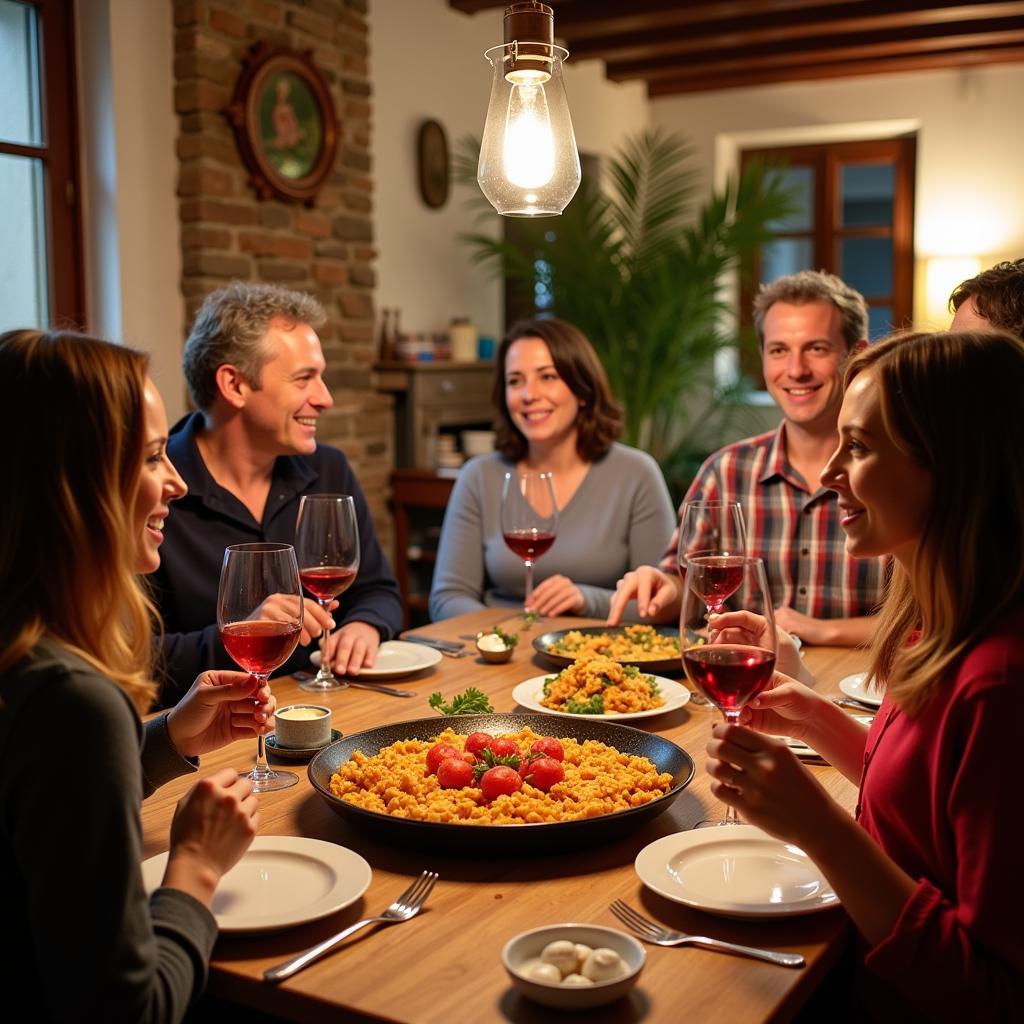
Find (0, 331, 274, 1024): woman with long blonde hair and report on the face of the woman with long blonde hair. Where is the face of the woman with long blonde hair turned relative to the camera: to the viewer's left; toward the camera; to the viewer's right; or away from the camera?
to the viewer's right

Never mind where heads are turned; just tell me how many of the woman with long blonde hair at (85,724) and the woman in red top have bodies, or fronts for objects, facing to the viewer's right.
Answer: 1

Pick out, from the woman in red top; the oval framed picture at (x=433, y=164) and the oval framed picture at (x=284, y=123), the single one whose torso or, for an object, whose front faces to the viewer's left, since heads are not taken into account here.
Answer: the woman in red top

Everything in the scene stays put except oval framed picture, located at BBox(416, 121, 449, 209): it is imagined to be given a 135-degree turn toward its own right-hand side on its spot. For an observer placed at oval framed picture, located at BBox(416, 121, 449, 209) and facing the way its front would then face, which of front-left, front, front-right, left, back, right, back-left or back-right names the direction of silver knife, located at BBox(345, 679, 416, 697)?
left

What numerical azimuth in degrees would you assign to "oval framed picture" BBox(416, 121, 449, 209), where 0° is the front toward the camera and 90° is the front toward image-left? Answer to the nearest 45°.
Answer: approximately 315°

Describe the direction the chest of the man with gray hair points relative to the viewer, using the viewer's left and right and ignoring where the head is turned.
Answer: facing the viewer and to the right of the viewer

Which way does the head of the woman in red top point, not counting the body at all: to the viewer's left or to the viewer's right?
to the viewer's left

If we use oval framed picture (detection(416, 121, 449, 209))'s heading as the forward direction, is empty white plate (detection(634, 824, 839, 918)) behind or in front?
in front

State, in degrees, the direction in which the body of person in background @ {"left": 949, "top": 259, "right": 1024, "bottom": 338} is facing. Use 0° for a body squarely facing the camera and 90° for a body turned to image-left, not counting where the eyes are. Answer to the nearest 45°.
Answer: approximately 90°

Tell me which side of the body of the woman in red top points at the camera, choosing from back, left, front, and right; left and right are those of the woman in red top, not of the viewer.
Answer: left

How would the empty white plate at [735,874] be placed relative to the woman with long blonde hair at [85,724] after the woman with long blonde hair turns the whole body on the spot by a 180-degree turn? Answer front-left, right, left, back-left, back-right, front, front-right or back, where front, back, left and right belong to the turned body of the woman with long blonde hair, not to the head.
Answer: back

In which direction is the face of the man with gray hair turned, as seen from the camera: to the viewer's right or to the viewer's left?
to the viewer's right

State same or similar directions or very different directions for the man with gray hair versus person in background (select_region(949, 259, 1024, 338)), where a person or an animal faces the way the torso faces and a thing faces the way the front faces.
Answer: very different directions

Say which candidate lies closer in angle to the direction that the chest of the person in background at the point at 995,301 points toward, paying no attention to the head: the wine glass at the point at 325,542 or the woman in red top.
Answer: the wine glass

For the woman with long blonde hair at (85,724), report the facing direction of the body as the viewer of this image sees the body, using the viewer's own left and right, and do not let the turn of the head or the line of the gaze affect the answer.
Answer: facing to the right of the viewer

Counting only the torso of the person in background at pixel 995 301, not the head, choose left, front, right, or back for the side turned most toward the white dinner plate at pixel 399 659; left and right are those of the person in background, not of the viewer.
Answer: front
